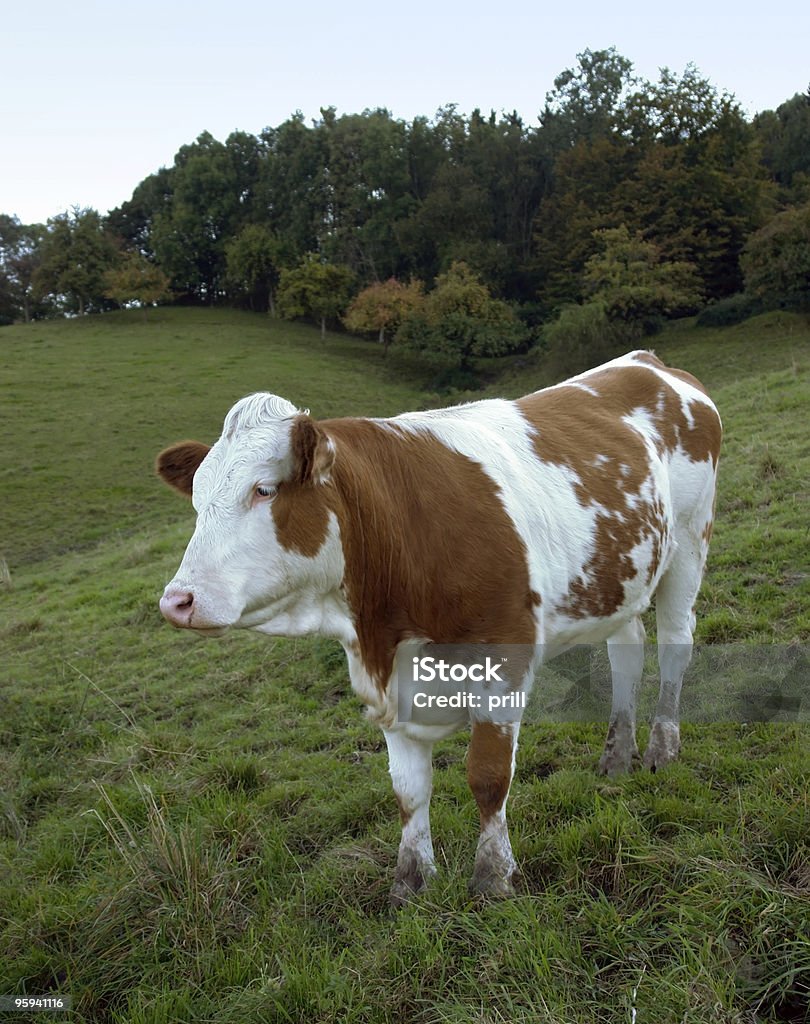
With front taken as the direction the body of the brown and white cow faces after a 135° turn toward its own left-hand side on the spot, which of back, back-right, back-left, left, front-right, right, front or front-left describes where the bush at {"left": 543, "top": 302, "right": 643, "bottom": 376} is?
left

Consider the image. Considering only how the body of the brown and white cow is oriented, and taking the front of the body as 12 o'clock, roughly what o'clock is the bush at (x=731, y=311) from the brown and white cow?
The bush is roughly at 5 o'clock from the brown and white cow.

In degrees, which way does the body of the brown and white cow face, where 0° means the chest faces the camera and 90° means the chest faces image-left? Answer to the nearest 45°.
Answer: approximately 45°
